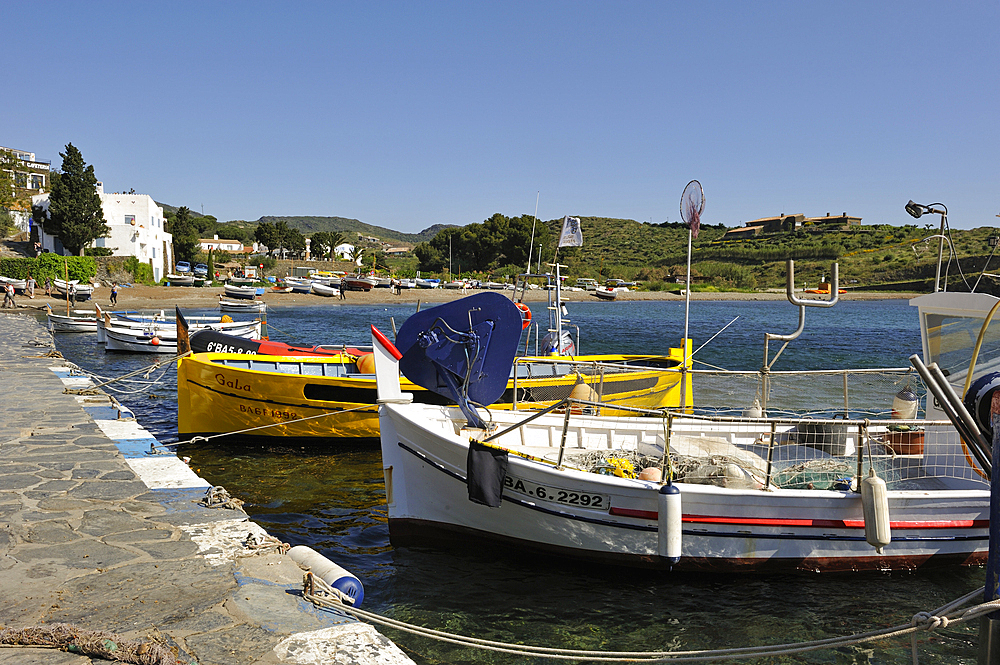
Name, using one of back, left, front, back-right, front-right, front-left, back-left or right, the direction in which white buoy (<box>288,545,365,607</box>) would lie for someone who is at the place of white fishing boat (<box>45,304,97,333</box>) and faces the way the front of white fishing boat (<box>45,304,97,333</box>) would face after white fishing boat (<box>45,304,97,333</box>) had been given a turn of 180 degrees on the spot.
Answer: right

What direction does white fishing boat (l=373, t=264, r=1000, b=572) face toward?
to the viewer's left

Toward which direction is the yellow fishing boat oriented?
to the viewer's left

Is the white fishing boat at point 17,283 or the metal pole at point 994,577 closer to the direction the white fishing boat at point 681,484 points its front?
the white fishing boat

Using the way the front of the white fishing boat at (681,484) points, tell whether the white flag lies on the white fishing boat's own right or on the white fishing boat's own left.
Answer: on the white fishing boat's own right

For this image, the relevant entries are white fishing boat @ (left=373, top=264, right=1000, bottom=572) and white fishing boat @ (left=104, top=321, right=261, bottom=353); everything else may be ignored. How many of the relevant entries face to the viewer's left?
2

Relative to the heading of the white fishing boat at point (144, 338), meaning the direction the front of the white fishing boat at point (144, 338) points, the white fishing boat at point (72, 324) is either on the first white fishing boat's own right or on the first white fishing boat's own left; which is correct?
on the first white fishing boat's own right

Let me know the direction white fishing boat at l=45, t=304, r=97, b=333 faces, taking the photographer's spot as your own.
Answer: facing to the left of the viewer

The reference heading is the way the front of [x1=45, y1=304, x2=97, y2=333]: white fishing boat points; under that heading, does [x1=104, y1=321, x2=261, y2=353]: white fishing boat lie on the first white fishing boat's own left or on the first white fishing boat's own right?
on the first white fishing boat's own left

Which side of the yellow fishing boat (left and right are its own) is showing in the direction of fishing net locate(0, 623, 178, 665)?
left

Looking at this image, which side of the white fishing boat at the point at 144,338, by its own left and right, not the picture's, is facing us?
left

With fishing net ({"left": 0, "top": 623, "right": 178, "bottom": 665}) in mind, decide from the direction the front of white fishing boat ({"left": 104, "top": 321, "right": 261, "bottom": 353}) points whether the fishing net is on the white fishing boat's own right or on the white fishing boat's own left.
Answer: on the white fishing boat's own left
